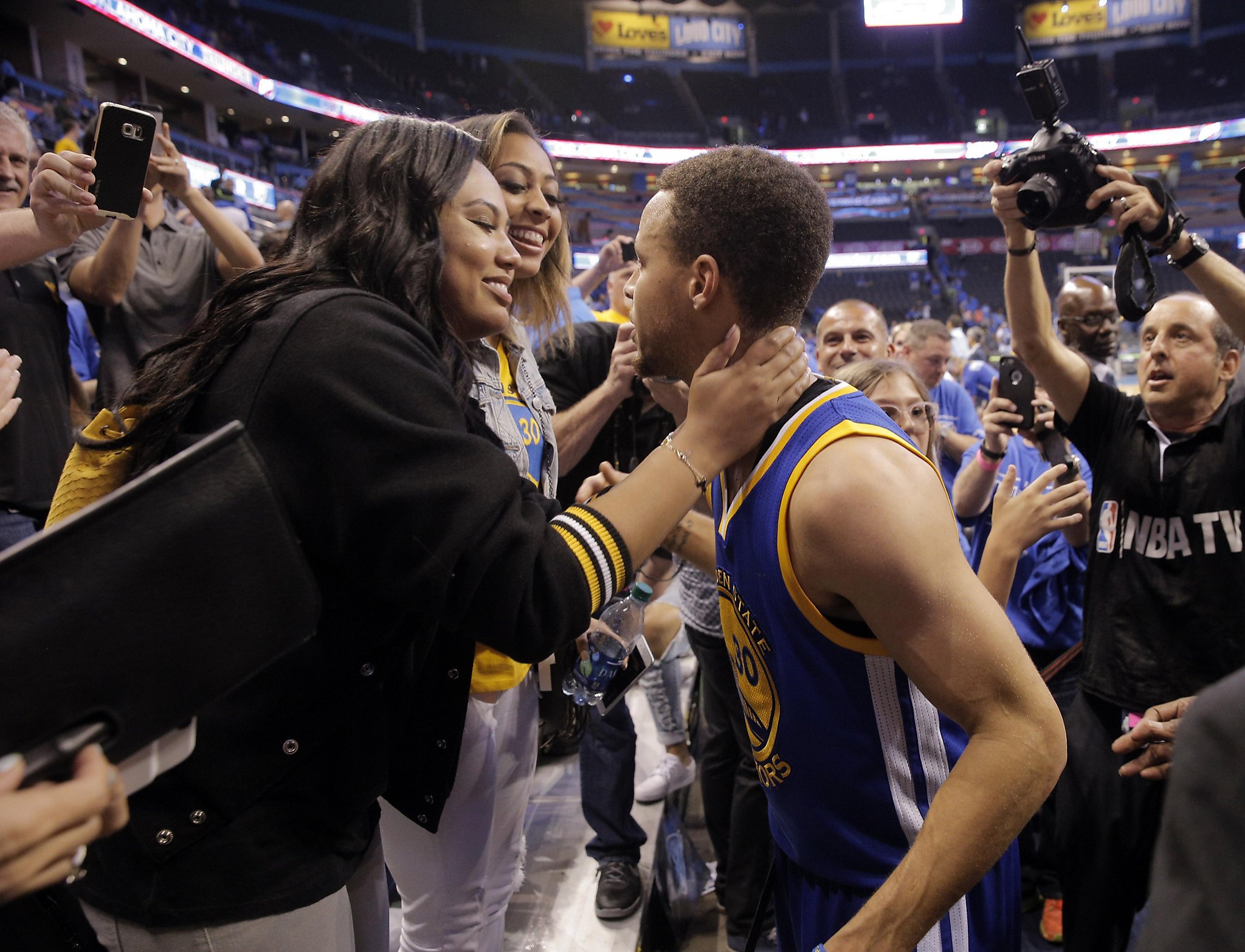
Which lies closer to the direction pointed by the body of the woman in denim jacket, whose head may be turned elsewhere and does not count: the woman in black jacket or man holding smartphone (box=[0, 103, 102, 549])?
the woman in black jacket

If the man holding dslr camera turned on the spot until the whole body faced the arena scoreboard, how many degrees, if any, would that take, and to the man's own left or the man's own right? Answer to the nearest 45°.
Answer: approximately 135° to the man's own right

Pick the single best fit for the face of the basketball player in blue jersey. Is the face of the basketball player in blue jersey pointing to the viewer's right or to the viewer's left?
to the viewer's left

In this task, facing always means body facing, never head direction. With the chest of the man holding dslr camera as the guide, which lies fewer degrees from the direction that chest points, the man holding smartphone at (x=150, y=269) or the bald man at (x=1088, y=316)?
the man holding smartphone

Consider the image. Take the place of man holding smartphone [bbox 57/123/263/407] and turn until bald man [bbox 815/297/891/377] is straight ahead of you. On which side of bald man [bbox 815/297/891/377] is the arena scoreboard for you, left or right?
left

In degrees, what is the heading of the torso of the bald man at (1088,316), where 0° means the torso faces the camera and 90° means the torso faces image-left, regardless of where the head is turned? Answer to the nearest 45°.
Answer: approximately 315°

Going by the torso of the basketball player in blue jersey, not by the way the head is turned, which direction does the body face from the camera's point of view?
to the viewer's left

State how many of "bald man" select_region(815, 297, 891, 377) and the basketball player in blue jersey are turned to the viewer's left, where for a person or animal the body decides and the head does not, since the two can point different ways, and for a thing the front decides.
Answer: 1
